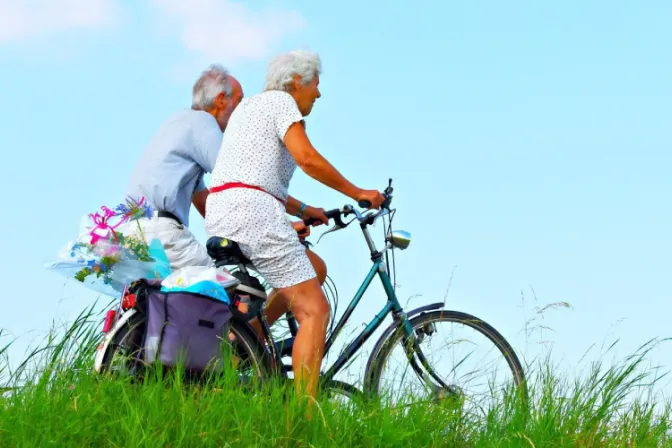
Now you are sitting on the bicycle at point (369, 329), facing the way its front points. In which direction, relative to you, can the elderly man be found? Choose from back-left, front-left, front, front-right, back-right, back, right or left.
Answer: back

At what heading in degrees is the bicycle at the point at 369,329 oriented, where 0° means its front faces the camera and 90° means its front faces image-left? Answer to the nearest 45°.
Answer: approximately 270°

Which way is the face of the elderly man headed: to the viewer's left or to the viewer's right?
to the viewer's right

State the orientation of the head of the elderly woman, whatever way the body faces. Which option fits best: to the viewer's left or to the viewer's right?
to the viewer's right
